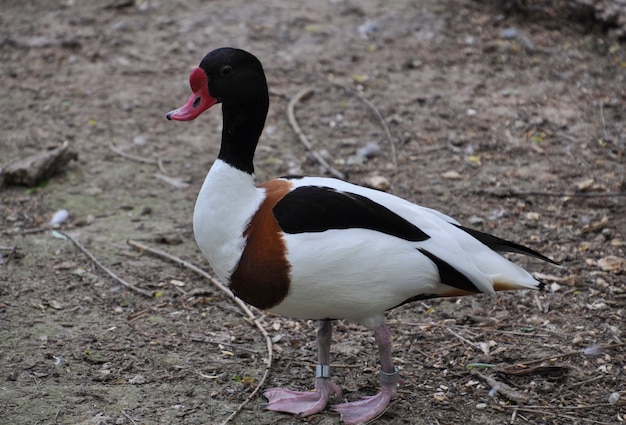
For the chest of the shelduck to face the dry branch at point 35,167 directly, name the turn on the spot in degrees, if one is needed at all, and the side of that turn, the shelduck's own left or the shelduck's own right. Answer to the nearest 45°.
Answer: approximately 45° to the shelduck's own right

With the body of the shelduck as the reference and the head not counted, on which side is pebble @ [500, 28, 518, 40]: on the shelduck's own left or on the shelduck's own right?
on the shelduck's own right

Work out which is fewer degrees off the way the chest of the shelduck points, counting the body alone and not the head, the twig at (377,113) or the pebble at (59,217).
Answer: the pebble

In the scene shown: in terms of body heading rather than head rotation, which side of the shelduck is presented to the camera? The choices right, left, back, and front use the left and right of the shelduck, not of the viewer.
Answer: left

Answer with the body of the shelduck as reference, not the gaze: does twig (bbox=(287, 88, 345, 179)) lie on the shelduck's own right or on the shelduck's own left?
on the shelduck's own right

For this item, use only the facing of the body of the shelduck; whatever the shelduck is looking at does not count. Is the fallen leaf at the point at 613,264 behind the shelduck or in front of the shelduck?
behind

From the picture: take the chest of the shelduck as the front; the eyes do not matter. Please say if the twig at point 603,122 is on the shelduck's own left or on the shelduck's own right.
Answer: on the shelduck's own right

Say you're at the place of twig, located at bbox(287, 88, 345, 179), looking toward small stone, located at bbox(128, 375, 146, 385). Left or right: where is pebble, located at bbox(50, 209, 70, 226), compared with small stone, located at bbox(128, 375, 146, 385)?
right

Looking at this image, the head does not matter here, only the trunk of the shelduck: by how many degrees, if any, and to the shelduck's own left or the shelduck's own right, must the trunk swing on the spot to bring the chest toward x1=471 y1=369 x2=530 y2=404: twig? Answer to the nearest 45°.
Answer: approximately 180°

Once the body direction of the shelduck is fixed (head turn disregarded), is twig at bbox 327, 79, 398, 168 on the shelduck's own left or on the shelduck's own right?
on the shelduck's own right
